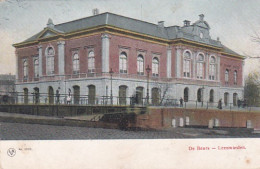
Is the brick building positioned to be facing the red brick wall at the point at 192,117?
yes
